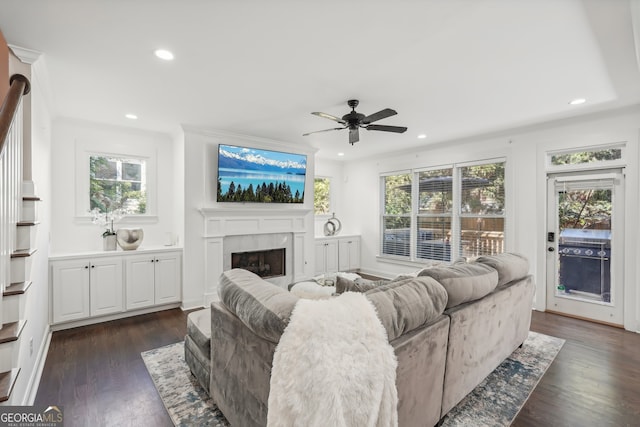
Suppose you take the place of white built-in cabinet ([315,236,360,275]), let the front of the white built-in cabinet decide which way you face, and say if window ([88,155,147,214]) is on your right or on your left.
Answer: on your right

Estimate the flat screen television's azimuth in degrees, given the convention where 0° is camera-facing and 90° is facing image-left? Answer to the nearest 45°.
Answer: approximately 315°

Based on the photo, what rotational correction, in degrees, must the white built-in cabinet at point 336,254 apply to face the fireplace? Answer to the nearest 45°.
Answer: approximately 90° to its right

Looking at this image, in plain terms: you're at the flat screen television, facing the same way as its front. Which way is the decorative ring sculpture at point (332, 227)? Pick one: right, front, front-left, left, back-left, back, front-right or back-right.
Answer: left

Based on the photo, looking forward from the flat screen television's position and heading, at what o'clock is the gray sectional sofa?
The gray sectional sofa is roughly at 1 o'clock from the flat screen television.

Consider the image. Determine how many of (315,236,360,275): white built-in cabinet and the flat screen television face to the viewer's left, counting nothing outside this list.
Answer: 0

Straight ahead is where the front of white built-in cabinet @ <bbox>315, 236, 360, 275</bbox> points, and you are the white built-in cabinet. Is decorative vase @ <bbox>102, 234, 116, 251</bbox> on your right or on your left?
on your right

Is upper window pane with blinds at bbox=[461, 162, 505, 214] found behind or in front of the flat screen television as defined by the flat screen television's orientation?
in front

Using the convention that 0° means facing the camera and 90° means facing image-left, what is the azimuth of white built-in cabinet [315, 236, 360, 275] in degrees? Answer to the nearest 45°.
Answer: approximately 315°

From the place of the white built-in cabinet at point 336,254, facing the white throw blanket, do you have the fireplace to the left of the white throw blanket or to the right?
right

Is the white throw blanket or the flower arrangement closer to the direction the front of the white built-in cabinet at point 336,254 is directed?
the white throw blanket

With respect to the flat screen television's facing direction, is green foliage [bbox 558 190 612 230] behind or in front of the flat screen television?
in front
